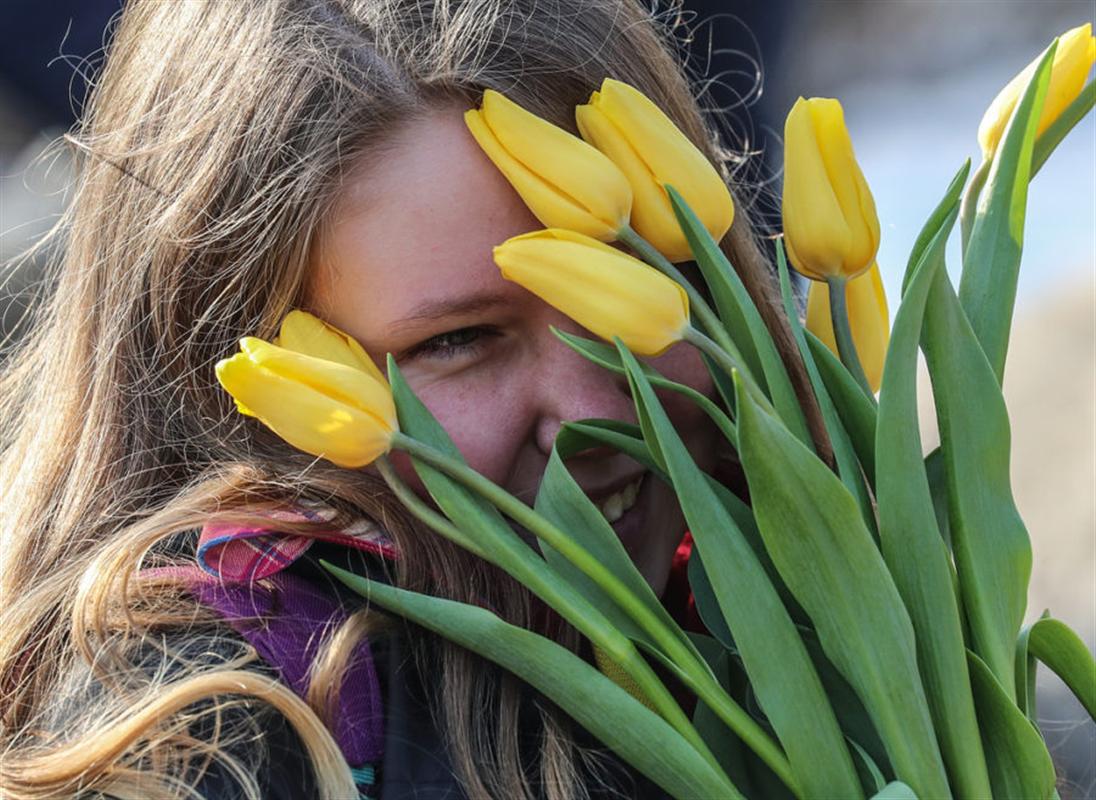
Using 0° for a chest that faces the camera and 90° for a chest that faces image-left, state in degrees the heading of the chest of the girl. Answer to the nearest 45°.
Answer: approximately 315°
